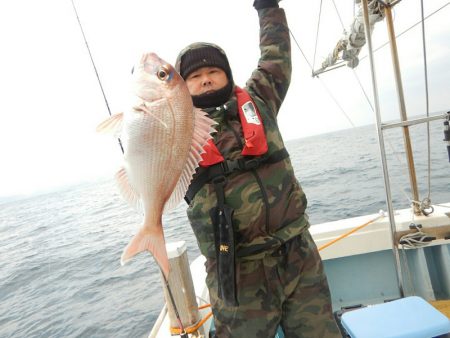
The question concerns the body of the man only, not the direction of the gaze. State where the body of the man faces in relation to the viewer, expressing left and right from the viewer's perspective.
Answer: facing the viewer
